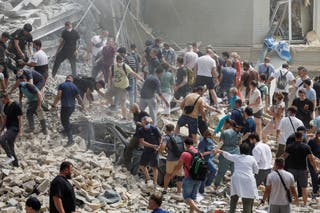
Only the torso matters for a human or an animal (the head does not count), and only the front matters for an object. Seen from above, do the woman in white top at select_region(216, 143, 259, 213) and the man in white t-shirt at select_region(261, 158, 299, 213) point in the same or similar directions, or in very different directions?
same or similar directions

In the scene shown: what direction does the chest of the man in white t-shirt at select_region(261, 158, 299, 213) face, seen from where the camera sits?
away from the camera

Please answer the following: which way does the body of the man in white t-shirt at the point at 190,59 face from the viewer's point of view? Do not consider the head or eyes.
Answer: away from the camera

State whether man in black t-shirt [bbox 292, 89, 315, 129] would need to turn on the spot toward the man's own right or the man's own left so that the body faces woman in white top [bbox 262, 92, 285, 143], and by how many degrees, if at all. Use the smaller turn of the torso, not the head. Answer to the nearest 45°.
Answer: approximately 90° to the man's own right

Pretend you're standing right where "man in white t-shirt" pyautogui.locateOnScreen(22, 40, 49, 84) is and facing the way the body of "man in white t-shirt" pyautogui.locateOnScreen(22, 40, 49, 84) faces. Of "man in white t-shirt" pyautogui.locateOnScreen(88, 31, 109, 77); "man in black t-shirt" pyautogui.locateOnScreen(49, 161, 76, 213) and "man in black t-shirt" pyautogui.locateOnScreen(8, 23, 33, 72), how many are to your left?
1

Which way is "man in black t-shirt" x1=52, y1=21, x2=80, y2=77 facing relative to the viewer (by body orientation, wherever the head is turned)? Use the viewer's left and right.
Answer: facing the viewer
